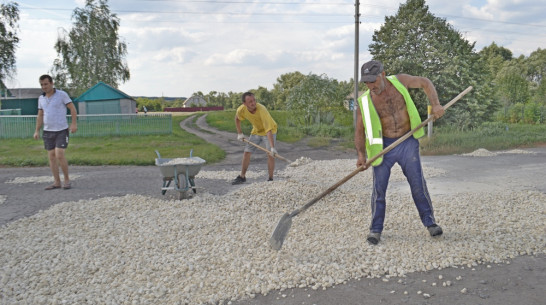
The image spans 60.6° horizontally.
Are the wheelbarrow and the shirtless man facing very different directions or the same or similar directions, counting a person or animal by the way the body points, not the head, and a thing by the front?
same or similar directions

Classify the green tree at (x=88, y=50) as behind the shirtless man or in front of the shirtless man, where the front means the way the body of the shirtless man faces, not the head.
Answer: behind

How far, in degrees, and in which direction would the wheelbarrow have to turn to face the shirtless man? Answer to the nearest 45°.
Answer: approximately 45° to its left

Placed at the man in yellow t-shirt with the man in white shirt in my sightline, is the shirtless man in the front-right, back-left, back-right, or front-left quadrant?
back-left

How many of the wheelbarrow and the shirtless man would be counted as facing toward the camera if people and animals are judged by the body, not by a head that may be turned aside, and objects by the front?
2

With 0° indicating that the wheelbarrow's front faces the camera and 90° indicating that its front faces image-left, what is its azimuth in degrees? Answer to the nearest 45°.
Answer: approximately 0°

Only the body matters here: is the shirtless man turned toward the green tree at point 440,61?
no

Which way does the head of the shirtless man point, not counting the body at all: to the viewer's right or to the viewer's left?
to the viewer's left

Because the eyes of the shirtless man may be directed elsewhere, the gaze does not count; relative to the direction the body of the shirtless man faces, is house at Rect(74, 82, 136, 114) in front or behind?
behind

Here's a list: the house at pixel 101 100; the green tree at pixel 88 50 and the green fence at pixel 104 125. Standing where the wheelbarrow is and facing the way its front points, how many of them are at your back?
3

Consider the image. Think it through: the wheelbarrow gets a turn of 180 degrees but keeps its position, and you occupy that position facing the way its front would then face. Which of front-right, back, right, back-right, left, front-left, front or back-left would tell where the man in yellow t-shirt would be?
front-right

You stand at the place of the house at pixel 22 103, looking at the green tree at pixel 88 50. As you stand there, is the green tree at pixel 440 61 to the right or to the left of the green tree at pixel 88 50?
right

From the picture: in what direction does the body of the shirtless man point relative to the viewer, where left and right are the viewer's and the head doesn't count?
facing the viewer

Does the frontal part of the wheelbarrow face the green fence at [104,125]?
no

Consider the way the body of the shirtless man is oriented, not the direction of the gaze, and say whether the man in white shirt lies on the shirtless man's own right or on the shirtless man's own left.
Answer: on the shirtless man's own right

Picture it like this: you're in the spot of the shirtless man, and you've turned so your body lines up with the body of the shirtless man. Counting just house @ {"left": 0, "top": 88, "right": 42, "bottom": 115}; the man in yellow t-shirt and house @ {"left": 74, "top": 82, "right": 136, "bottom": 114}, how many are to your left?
0

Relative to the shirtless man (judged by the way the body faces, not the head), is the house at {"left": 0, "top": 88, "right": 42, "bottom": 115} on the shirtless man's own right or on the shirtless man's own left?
on the shirtless man's own right
